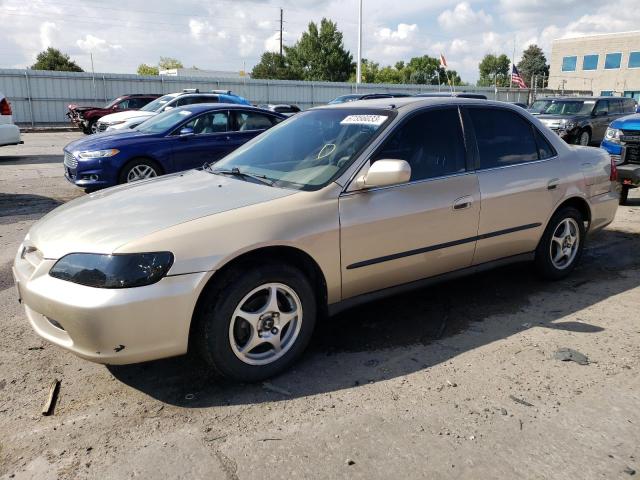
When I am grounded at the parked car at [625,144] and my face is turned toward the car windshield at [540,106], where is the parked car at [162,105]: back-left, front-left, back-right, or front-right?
front-left

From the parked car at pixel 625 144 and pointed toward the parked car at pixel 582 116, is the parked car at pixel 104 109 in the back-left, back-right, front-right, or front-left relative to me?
front-left

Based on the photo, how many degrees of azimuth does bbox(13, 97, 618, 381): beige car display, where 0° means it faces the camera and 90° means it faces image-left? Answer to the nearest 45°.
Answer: approximately 45°

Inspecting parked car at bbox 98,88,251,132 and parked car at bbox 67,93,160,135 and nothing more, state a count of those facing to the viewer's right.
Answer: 0

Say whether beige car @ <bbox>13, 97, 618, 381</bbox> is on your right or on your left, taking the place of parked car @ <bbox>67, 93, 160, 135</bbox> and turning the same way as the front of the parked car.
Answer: on your left

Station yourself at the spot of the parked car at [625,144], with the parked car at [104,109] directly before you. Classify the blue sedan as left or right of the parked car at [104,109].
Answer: left

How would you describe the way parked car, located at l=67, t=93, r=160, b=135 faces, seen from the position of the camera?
facing the viewer and to the left of the viewer

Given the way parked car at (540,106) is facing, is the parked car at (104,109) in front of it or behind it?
in front

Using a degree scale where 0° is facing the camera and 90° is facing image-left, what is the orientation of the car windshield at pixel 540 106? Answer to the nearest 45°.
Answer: approximately 45°

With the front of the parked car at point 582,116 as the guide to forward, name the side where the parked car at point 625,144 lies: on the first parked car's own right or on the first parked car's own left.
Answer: on the first parked car's own left

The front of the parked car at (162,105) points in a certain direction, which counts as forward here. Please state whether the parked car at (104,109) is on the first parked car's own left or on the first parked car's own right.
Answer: on the first parked car's own right

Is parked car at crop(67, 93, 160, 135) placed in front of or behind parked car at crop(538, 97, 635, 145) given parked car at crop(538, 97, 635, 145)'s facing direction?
in front

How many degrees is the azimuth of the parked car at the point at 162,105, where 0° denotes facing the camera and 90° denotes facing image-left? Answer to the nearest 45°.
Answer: approximately 45°

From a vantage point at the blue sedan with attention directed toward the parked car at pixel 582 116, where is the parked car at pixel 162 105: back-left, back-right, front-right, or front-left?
front-left

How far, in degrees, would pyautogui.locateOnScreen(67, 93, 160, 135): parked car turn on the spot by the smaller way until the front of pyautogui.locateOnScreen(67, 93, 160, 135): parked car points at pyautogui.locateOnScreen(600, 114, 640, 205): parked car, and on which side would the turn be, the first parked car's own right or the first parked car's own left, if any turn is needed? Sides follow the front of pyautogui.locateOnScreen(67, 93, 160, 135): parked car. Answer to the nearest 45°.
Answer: approximately 90° to the first parked car's own left

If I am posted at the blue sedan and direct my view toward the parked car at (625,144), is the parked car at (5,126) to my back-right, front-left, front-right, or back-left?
back-left

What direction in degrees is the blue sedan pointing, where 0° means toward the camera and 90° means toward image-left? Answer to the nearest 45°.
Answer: approximately 45°
